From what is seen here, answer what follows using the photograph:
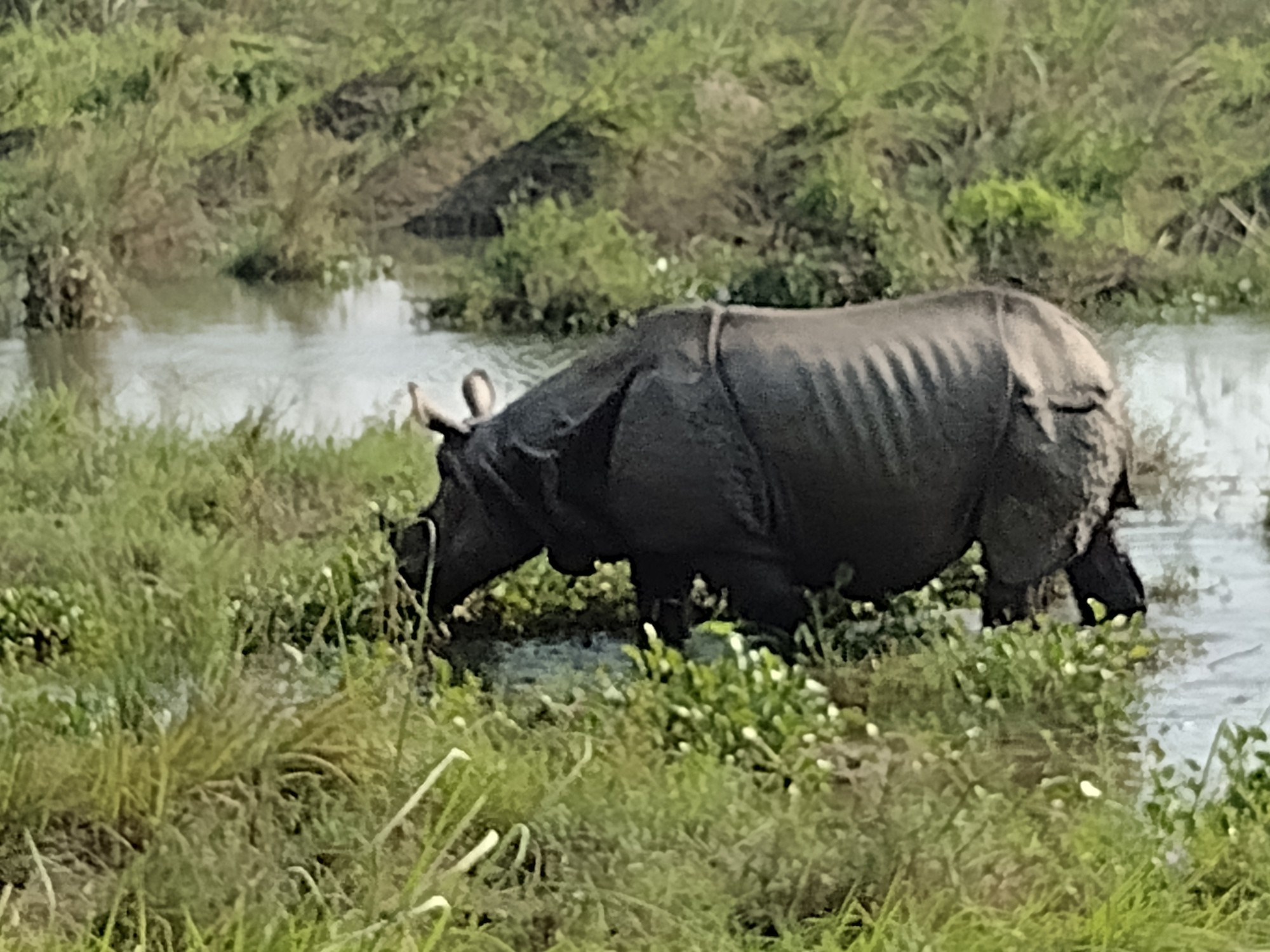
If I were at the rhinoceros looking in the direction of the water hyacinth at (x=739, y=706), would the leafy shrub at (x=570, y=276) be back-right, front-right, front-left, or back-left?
back-right

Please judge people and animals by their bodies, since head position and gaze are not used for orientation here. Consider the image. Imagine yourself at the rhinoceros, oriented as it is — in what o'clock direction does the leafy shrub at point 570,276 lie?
The leafy shrub is roughly at 2 o'clock from the rhinoceros.

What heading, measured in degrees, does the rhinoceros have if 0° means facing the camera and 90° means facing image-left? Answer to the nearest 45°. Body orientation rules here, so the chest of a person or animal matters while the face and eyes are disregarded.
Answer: approximately 90°
